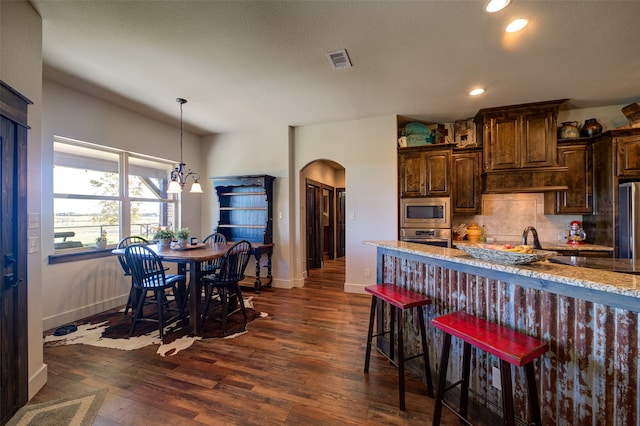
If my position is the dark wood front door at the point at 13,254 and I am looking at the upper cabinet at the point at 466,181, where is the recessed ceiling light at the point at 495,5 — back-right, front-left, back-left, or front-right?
front-right

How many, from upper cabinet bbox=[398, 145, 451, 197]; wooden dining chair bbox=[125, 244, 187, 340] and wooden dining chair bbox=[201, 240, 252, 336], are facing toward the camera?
1

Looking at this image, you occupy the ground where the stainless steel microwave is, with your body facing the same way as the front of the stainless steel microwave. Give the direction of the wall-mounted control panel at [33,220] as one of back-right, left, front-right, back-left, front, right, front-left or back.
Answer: front-right

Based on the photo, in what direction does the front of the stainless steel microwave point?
toward the camera

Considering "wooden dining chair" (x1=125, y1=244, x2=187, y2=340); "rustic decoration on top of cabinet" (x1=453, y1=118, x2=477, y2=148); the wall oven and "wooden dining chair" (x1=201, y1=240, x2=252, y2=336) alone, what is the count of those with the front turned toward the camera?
2

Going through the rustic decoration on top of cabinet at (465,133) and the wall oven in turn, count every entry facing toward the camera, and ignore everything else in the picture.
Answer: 2

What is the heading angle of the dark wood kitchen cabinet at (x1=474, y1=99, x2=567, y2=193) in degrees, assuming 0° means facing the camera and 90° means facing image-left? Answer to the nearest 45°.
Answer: approximately 45°

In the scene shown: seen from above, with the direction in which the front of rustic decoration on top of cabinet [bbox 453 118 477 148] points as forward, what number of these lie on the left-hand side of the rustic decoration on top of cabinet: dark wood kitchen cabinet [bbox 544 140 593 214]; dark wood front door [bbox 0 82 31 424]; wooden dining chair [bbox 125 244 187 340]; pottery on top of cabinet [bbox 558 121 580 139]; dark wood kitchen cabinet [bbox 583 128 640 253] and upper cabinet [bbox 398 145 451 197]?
3

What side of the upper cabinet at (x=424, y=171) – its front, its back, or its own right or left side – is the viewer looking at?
front

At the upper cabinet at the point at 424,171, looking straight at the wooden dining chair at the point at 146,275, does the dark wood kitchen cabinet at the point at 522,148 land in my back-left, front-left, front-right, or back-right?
back-left

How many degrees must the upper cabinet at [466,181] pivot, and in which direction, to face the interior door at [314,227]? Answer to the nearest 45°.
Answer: approximately 90° to its right

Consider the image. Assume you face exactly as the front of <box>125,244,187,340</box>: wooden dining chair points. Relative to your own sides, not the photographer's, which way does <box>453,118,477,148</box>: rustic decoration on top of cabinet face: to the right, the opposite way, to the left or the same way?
the opposite way

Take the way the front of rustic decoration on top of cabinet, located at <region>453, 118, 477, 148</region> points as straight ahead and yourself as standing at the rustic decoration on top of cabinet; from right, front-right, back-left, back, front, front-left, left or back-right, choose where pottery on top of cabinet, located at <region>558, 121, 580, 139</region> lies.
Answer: left

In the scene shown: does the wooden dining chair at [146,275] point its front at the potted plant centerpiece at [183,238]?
yes

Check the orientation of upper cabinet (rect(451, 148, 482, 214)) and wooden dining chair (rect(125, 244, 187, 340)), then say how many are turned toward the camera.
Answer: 1

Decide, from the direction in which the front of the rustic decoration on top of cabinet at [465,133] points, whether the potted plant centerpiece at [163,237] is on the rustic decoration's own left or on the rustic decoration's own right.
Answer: on the rustic decoration's own right

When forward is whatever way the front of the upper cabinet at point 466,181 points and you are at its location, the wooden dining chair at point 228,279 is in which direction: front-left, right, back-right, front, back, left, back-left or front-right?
front-right

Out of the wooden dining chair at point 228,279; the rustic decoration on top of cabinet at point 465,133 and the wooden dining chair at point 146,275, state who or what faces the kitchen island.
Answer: the rustic decoration on top of cabinet
